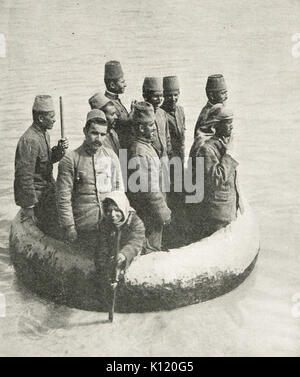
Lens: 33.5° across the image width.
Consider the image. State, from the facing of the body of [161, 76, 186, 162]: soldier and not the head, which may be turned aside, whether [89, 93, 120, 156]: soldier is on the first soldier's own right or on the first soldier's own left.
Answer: on the first soldier's own right

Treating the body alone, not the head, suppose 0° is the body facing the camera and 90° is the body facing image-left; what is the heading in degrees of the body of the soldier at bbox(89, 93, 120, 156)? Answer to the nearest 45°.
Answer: approximately 315°

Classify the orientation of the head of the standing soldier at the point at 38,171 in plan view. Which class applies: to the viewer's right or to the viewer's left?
to the viewer's right

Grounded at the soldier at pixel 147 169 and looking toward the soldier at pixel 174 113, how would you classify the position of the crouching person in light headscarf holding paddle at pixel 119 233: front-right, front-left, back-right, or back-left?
back-left
